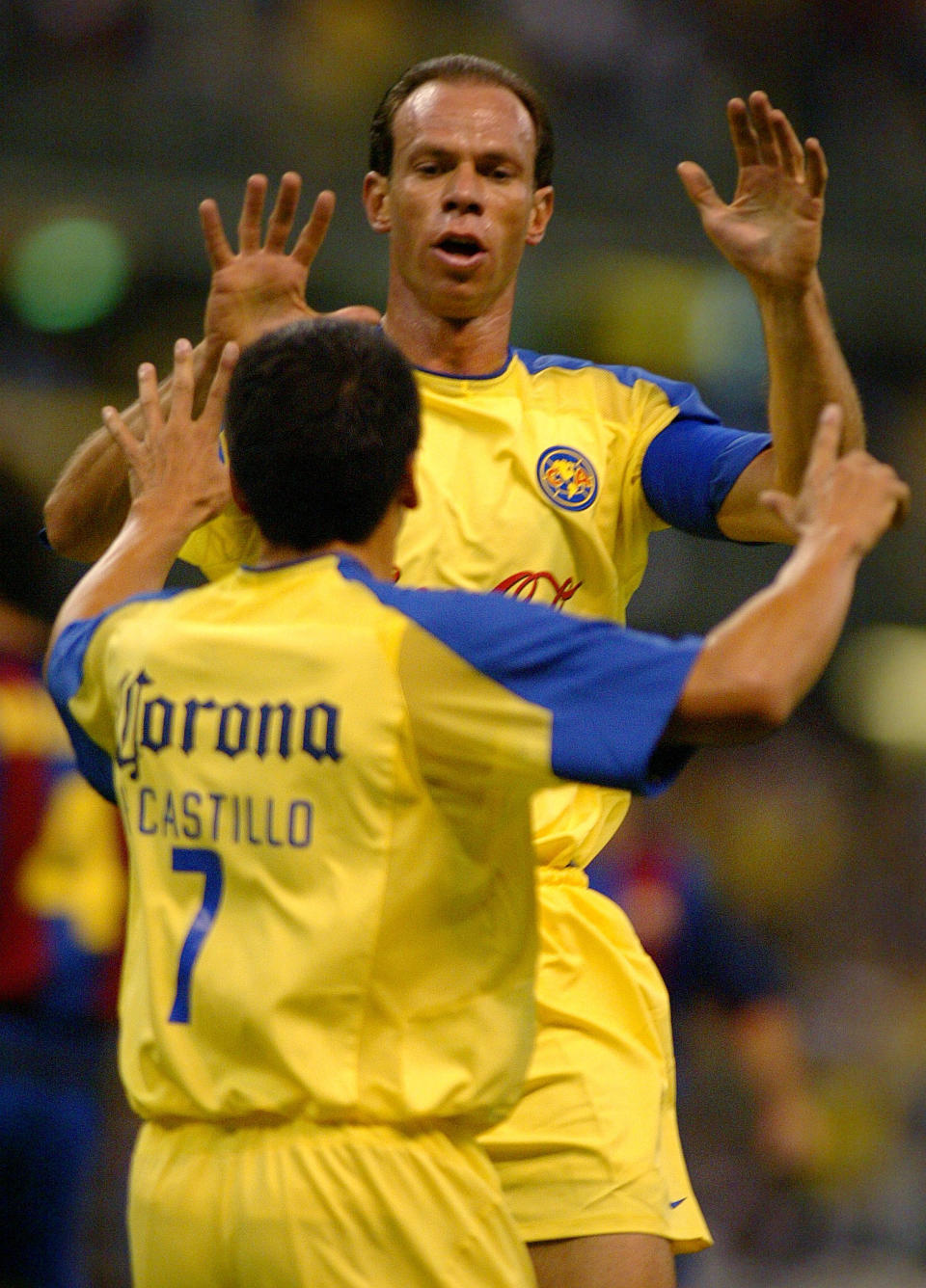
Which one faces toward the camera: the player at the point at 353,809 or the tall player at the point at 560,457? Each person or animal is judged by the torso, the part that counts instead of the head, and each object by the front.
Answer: the tall player

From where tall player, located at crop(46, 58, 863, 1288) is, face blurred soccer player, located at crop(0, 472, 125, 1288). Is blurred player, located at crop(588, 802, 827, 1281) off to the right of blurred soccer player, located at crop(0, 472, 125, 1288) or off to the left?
right

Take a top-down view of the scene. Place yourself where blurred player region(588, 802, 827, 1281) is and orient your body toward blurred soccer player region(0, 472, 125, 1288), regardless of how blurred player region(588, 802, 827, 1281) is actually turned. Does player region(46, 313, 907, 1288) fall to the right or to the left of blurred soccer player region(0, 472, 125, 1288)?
left

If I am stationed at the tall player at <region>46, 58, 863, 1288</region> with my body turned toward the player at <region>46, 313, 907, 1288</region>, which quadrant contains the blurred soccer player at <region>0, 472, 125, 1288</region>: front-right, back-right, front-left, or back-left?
back-right

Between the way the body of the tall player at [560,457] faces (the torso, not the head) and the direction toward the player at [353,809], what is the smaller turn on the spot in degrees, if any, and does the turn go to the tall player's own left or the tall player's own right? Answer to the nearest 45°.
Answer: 0° — they already face them

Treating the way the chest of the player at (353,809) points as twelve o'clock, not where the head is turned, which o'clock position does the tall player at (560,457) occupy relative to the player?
The tall player is roughly at 11 o'clock from the player.

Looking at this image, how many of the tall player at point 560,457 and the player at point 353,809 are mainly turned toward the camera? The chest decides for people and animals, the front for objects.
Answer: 1

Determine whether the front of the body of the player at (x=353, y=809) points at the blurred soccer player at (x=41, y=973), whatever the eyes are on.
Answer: no

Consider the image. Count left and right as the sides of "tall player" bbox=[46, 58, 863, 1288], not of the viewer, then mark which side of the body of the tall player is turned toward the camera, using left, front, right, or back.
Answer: front

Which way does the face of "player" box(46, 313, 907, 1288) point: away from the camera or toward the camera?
away from the camera

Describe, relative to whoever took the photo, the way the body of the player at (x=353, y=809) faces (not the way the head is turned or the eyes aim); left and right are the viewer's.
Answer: facing away from the viewer and to the right of the viewer
